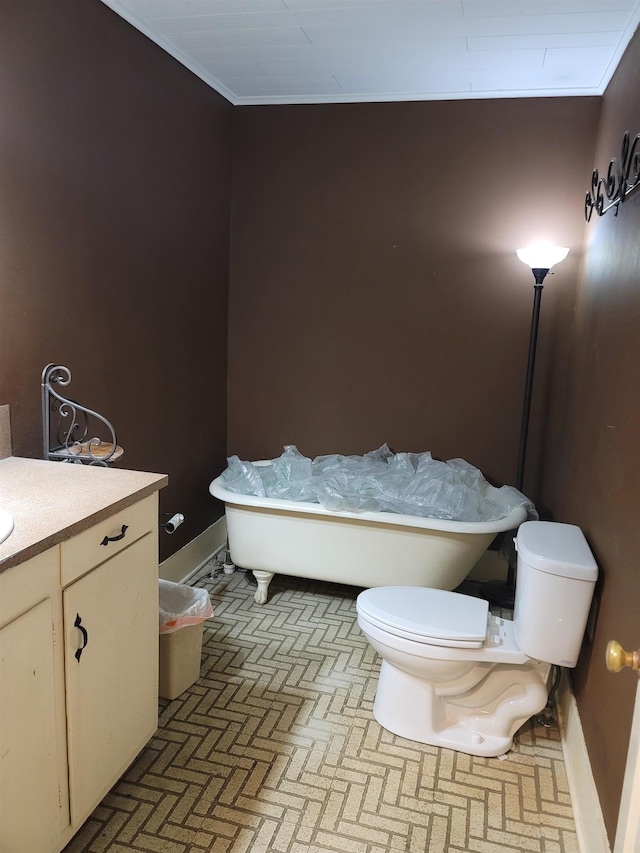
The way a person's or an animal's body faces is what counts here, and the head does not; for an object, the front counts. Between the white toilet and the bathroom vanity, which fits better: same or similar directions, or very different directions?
very different directions

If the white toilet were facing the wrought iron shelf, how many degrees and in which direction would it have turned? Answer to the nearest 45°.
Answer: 0° — it already faces it

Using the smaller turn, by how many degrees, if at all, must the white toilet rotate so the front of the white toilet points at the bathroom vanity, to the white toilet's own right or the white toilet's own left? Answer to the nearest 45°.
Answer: approximately 45° to the white toilet's own left

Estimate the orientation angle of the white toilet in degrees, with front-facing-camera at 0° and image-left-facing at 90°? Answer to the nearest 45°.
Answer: approximately 90°

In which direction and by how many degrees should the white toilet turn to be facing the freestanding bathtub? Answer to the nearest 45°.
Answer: approximately 45° to its right

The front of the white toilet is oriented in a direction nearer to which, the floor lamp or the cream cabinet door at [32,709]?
the cream cabinet door

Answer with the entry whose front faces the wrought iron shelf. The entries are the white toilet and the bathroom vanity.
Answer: the white toilet

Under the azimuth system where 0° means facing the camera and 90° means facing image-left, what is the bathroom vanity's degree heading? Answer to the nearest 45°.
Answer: approximately 315°

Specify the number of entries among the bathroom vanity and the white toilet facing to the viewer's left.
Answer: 1
